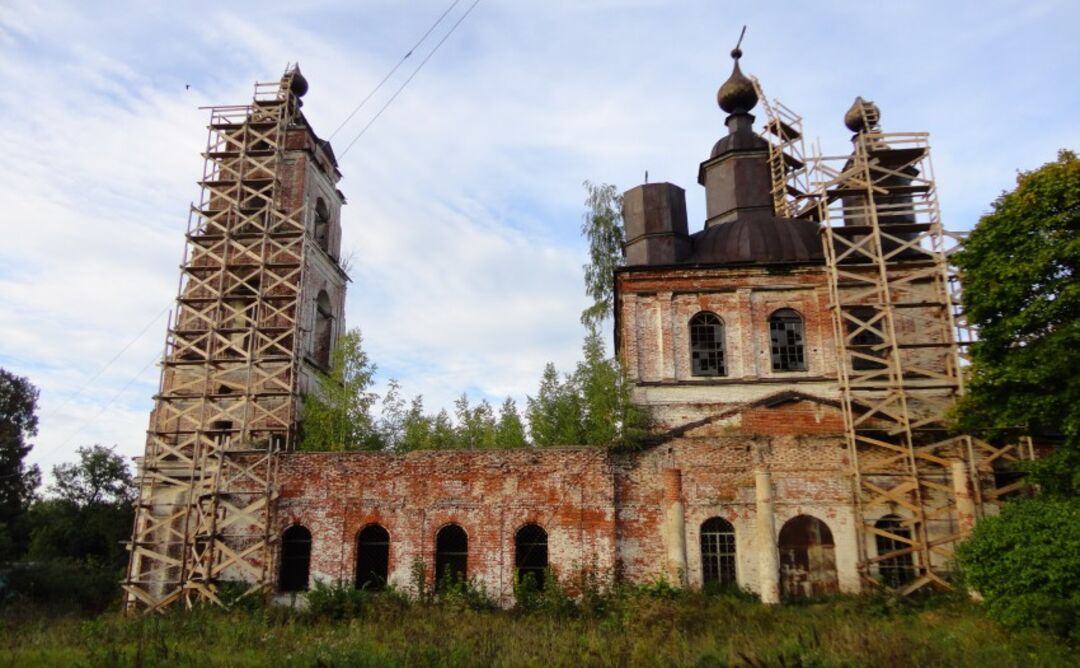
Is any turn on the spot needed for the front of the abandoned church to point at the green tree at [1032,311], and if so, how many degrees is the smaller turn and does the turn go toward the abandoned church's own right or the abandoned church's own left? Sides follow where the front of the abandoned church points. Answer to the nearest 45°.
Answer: approximately 135° to the abandoned church's own left

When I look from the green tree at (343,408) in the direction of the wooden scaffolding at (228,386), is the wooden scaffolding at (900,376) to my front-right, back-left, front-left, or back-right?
back-left

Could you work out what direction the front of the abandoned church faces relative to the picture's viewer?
facing to the left of the viewer

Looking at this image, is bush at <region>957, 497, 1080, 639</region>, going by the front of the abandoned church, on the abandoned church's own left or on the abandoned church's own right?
on the abandoned church's own left
